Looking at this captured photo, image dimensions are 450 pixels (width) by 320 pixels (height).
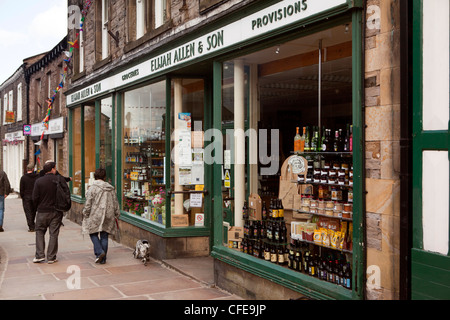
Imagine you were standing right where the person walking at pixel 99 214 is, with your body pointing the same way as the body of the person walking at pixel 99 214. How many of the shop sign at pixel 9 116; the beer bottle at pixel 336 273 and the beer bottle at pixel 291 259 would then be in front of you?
1

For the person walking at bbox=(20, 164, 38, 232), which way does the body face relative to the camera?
away from the camera

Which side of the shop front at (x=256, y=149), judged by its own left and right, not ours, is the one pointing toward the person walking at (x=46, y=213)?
right

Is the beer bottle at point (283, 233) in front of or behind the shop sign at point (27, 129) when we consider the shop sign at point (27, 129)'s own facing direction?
in front

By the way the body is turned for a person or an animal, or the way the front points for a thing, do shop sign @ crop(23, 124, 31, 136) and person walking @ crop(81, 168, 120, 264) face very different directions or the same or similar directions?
very different directions

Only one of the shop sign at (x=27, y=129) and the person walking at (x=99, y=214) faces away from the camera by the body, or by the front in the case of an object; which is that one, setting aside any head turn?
the person walking

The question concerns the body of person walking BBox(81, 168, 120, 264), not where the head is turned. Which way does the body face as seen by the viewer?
away from the camera
